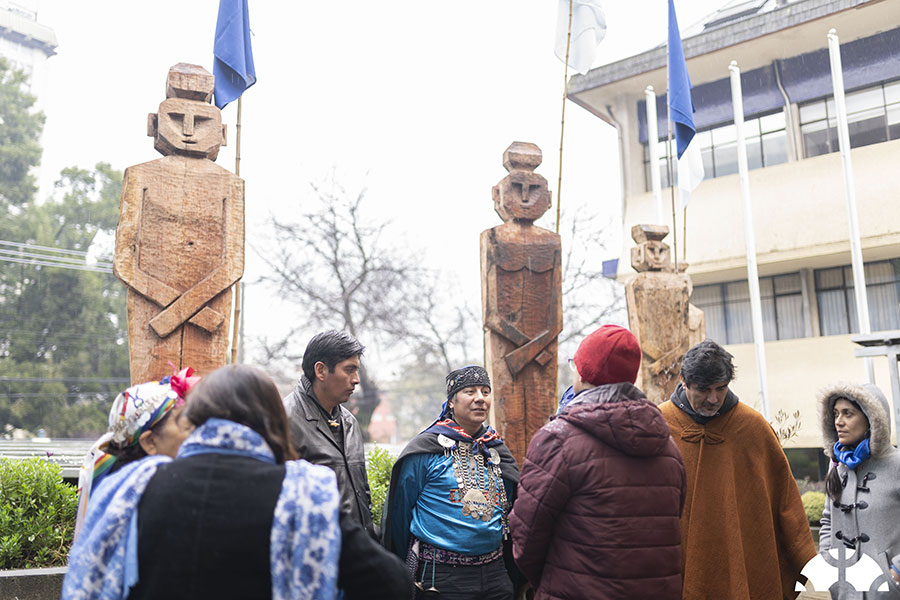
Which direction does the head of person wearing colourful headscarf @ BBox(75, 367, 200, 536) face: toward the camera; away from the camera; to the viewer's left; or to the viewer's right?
to the viewer's right

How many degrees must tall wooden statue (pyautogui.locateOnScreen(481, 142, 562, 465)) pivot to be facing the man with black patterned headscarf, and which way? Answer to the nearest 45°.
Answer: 0° — it already faces them

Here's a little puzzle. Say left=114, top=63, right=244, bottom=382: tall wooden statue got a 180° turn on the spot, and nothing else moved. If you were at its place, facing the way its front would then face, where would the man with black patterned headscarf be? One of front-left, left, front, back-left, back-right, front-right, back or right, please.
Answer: back-right

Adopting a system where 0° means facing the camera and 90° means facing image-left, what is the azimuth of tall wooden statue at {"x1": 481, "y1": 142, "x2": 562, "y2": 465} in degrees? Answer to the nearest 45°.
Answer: approximately 0°

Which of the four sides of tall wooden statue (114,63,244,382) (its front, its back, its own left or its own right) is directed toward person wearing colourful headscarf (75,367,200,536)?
front

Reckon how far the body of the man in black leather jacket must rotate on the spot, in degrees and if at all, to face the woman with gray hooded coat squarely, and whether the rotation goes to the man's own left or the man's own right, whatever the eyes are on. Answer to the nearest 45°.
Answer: approximately 45° to the man's own left

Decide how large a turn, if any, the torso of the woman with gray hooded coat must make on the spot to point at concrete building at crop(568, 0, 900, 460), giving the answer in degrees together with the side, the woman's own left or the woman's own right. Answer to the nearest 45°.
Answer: approximately 135° to the woman's own right

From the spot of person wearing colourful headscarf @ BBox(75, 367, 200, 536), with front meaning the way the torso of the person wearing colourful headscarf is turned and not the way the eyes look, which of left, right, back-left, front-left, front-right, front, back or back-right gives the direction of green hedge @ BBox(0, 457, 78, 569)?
left

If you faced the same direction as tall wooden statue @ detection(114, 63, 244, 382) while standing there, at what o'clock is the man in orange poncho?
The man in orange poncho is roughly at 10 o'clock from the tall wooden statue.

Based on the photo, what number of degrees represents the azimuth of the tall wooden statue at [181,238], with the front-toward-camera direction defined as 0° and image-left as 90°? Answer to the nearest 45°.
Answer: approximately 0°

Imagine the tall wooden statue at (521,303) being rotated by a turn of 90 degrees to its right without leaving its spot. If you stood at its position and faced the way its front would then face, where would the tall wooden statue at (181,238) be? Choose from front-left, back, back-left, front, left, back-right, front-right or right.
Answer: front-left

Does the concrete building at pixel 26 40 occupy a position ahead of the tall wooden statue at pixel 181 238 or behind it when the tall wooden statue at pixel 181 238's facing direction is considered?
behind

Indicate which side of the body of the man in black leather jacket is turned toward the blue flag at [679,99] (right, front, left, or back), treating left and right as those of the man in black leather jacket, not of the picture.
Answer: left

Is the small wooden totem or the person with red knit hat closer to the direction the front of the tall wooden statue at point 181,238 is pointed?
the person with red knit hat
